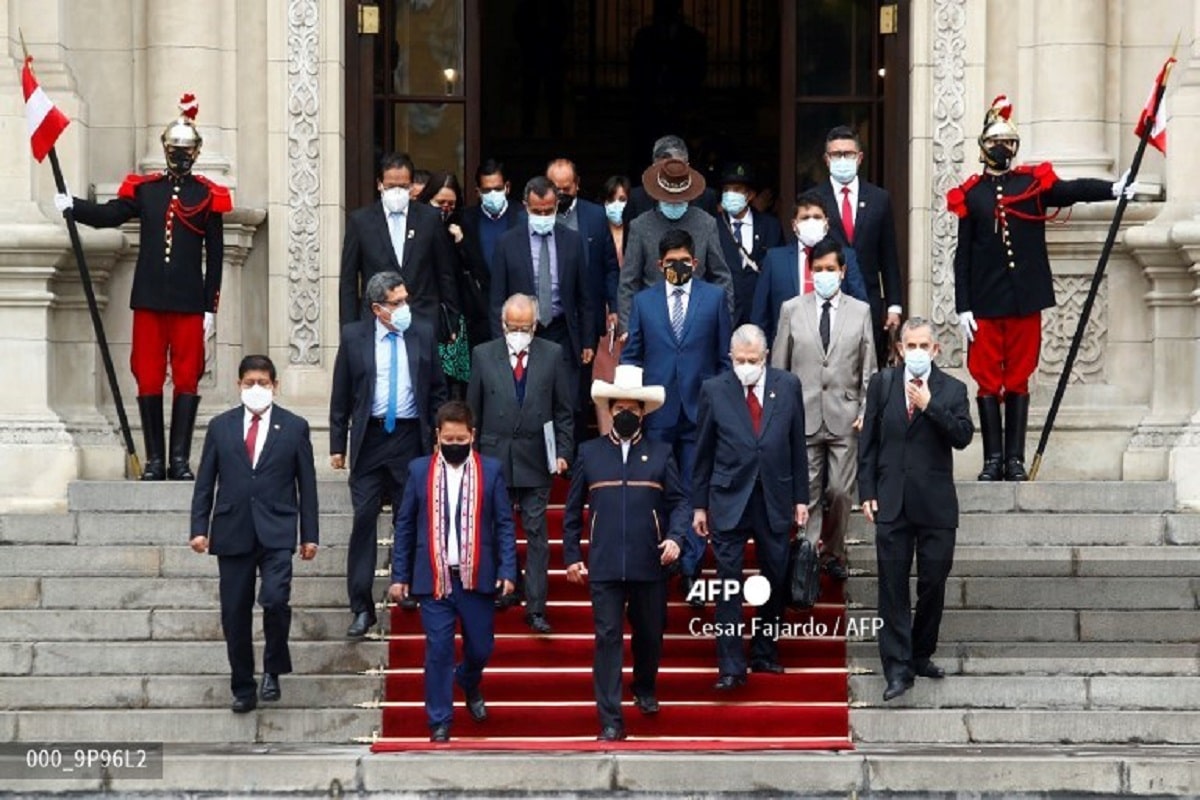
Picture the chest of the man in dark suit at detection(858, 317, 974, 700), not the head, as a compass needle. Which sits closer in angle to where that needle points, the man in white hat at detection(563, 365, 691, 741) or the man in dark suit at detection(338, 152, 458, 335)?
the man in white hat

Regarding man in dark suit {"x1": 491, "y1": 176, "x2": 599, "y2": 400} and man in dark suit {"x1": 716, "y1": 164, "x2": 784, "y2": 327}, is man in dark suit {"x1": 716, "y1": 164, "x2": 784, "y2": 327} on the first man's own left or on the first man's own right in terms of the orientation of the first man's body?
on the first man's own left

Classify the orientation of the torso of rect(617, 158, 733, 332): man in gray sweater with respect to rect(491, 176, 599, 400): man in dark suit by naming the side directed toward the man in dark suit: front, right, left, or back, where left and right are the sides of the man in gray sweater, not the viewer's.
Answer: right

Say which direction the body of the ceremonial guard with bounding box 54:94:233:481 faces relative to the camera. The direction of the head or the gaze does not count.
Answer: toward the camera

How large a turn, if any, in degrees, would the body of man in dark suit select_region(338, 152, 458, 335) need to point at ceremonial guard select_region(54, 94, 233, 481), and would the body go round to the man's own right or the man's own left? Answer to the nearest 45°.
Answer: approximately 90° to the man's own right

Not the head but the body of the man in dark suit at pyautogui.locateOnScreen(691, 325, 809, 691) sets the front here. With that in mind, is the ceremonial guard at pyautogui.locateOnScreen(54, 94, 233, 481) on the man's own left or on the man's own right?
on the man's own right

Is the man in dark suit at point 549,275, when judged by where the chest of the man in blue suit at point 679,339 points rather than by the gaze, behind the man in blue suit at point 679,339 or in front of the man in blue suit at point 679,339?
behind

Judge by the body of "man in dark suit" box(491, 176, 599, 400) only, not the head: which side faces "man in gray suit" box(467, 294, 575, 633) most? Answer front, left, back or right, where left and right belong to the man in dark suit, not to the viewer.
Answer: front

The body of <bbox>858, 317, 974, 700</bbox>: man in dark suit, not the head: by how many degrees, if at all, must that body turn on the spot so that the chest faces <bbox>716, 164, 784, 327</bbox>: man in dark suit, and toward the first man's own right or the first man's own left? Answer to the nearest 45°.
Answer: approximately 180°

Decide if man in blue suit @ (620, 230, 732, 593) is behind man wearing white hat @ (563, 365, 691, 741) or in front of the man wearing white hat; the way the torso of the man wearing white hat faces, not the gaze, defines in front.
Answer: behind

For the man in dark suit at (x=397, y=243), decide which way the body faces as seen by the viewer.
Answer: toward the camera

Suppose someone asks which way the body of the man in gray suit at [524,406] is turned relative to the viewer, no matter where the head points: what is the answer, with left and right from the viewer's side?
facing the viewer

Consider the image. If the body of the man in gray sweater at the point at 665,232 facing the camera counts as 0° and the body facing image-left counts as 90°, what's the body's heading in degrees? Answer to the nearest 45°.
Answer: approximately 0°

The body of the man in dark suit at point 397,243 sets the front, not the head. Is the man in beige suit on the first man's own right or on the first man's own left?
on the first man's own left

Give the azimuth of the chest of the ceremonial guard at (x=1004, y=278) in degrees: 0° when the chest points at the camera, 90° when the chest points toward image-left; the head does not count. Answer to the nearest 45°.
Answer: approximately 0°
